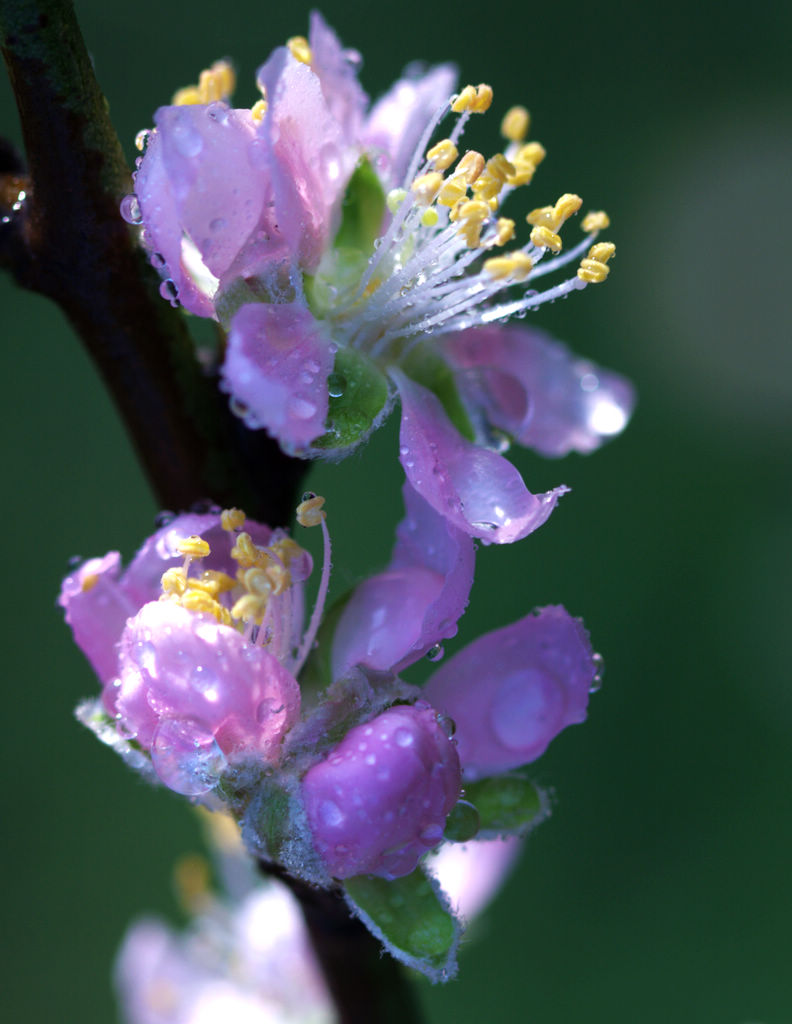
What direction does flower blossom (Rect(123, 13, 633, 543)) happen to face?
to the viewer's right
